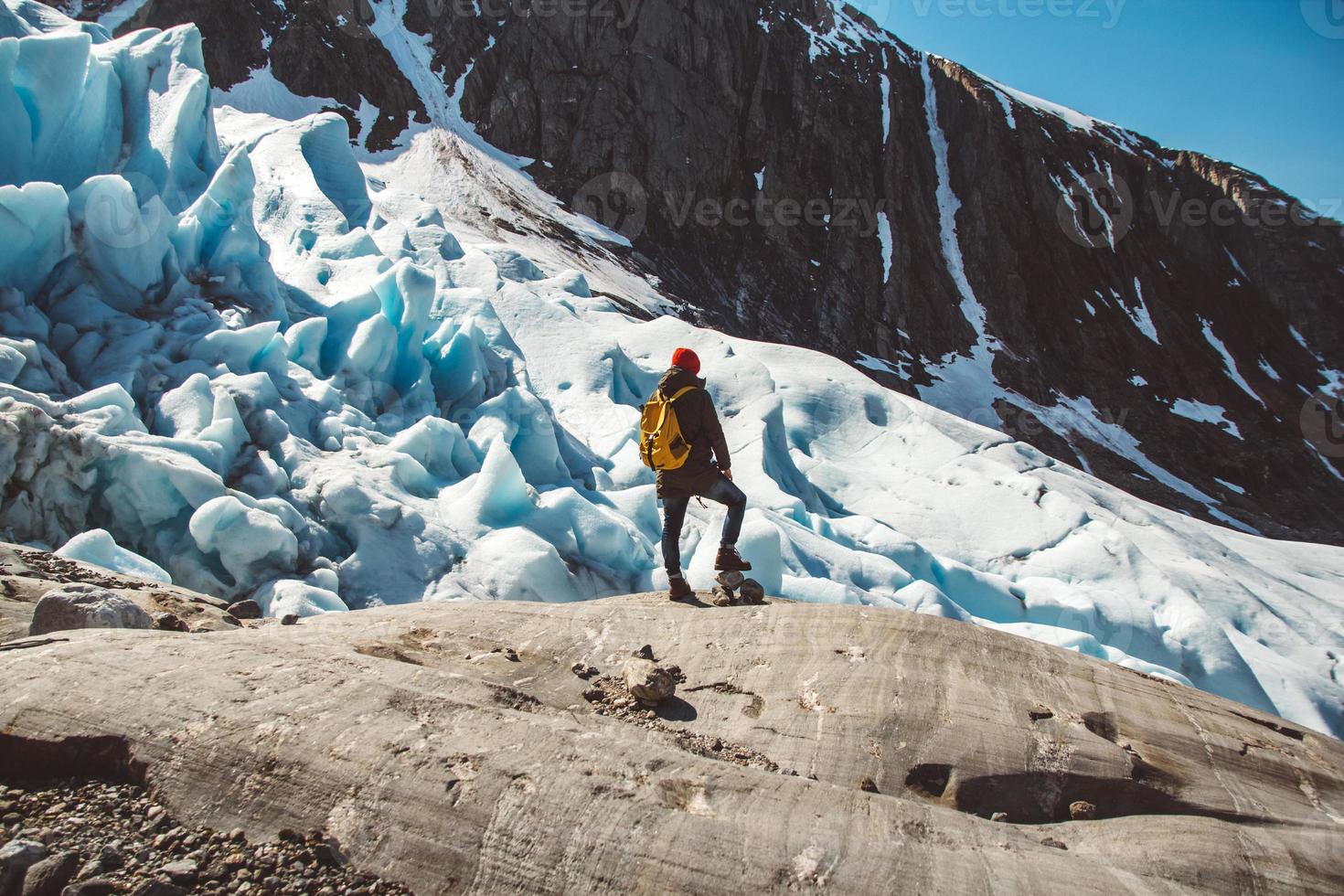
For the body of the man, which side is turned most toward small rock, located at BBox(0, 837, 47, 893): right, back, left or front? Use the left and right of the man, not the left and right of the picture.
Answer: back

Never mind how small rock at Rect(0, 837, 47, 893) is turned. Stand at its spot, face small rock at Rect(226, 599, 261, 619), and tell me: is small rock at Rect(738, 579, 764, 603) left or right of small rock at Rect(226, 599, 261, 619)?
right

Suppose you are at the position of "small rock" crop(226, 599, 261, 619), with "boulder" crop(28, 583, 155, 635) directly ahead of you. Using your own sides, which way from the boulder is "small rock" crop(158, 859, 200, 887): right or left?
left

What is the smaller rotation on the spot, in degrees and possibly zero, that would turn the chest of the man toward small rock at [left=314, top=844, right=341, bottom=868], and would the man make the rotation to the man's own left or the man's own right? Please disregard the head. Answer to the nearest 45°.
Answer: approximately 135° to the man's own right

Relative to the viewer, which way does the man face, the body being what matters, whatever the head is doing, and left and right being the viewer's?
facing away from the viewer and to the right of the viewer

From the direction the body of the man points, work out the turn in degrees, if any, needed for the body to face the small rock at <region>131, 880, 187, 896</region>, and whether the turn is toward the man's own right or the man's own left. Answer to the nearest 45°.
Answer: approximately 135° to the man's own right

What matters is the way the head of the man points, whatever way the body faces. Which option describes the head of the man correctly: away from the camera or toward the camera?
away from the camera

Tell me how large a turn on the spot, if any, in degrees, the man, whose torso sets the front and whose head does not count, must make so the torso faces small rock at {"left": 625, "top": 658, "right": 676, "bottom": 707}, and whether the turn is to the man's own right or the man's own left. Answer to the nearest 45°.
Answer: approximately 135° to the man's own right
